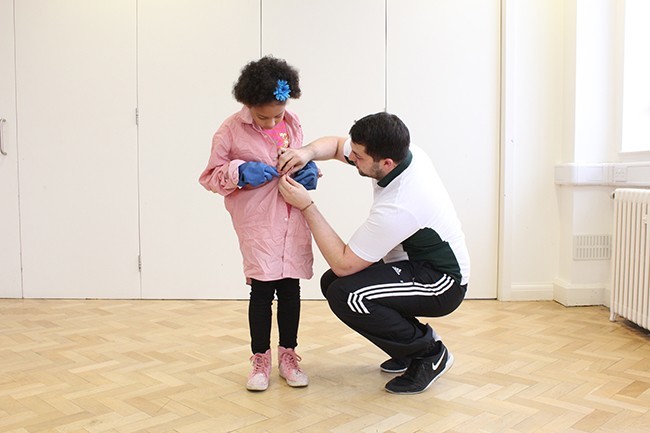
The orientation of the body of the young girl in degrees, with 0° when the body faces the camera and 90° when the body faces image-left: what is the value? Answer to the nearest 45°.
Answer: approximately 315°

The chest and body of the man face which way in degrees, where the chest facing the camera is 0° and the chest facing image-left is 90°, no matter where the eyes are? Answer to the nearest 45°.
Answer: approximately 90°

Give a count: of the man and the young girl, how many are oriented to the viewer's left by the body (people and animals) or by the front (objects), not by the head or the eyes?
1

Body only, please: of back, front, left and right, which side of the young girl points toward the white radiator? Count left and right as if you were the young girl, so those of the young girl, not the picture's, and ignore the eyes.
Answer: left

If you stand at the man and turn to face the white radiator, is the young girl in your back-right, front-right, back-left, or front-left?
back-left

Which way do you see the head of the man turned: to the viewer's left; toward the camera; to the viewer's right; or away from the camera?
to the viewer's left

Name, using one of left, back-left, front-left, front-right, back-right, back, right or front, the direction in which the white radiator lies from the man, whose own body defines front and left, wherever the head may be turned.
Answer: back-right

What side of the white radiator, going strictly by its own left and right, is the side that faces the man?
front
